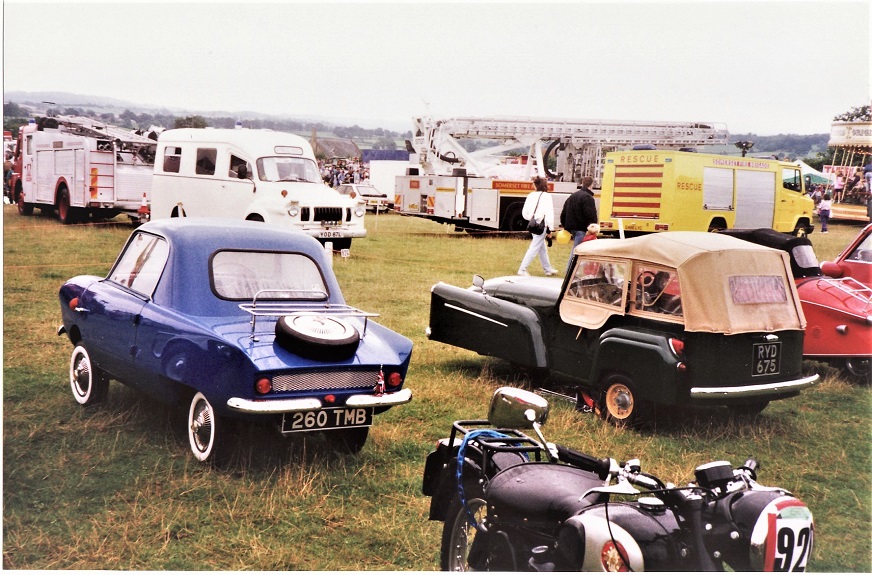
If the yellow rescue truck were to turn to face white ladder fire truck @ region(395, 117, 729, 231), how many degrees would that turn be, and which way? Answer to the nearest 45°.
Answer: approximately 135° to its left

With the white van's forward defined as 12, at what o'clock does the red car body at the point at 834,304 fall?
The red car body is roughly at 12 o'clock from the white van.

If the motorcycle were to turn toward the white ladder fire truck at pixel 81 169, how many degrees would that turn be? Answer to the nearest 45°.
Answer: approximately 180°

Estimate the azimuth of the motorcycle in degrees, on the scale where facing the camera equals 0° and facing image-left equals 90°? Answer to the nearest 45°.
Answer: approximately 315°

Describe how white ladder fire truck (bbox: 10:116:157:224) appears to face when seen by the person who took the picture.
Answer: facing away from the viewer and to the left of the viewer
